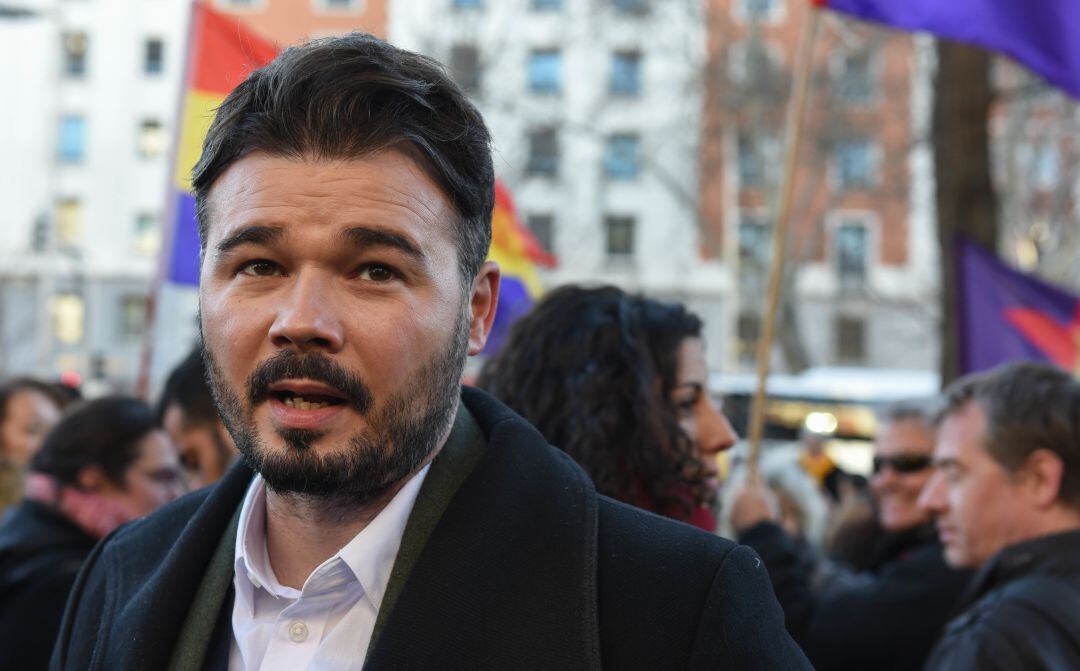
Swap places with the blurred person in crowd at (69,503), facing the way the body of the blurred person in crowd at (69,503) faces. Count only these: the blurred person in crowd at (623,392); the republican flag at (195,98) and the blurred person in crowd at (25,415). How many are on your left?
2

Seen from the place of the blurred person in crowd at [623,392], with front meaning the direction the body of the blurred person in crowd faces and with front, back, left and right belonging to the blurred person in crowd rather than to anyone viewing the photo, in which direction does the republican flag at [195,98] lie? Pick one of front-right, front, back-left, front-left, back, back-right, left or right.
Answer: back-left

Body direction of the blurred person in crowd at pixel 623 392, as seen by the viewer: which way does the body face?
to the viewer's right

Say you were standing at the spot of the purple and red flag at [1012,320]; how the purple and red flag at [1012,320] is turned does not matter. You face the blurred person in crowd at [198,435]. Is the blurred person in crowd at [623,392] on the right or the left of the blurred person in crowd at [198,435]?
left

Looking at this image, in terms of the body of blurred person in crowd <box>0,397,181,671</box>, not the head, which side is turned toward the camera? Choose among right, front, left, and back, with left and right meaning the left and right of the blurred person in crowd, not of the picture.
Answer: right

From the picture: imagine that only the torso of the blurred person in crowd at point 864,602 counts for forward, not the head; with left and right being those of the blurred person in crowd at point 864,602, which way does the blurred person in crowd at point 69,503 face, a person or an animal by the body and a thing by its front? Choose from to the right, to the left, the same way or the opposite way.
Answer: the opposite way

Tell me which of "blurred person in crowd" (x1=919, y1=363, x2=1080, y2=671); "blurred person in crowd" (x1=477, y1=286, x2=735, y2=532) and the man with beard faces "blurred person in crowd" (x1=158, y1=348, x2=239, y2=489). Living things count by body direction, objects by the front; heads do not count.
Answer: "blurred person in crowd" (x1=919, y1=363, x2=1080, y2=671)

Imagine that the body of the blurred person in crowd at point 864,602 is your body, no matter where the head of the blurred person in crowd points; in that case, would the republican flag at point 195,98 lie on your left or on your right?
on your right

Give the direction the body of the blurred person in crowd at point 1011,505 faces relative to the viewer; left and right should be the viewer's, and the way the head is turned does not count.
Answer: facing to the left of the viewer
